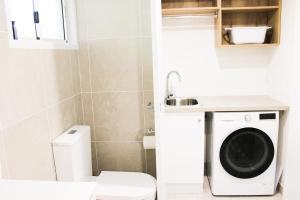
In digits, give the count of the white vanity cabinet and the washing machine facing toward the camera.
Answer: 2

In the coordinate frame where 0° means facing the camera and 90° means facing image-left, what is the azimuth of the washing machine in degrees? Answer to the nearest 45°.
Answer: approximately 0°

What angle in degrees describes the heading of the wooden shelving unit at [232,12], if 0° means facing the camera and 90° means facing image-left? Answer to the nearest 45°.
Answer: approximately 0°
